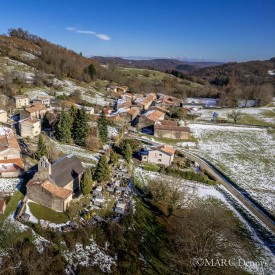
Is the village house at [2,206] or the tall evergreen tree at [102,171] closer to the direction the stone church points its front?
the village house

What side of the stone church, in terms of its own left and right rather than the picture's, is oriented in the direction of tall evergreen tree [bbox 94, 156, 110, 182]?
back

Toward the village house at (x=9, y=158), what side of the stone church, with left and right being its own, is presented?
right

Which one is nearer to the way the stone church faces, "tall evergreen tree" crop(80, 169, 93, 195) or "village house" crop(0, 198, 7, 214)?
the village house

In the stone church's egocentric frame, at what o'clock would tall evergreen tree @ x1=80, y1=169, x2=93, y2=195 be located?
The tall evergreen tree is roughly at 7 o'clock from the stone church.

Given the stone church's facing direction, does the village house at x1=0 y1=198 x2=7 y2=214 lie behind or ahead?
ahead
